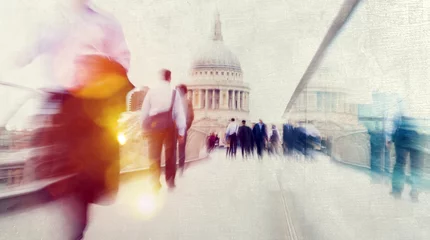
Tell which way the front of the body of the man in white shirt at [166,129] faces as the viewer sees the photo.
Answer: away from the camera

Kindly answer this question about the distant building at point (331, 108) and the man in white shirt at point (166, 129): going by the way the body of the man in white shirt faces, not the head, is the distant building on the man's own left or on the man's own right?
on the man's own right

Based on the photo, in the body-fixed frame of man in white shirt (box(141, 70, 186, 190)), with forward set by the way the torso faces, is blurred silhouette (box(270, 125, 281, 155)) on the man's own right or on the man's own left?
on the man's own right

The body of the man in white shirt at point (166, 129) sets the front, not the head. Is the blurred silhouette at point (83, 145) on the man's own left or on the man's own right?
on the man's own left

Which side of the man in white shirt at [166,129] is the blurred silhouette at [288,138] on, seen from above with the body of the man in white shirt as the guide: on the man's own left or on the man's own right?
on the man's own right
